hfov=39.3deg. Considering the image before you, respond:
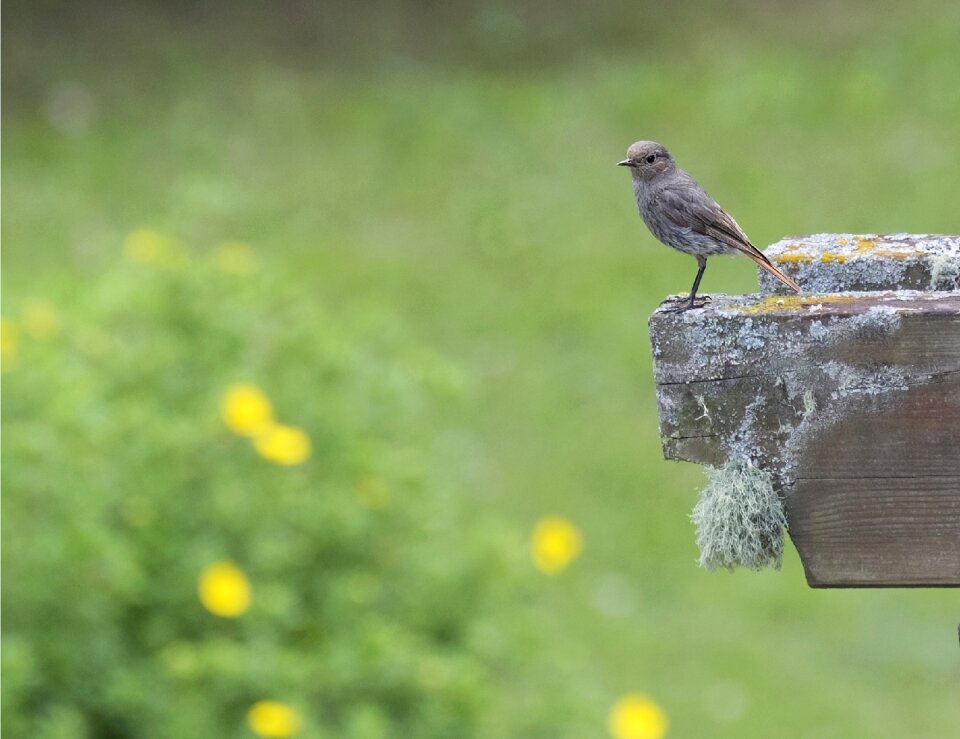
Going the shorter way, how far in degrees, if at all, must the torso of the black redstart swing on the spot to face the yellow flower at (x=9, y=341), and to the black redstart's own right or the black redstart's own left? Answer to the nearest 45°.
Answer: approximately 45° to the black redstart's own right

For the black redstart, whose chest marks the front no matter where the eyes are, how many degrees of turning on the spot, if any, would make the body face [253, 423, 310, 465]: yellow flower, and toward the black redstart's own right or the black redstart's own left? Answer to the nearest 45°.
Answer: approximately 45° to the black redstart's own right

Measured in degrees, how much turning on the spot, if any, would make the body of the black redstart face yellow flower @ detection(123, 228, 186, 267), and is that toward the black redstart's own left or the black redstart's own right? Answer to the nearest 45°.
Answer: approximately 45° to the black redstart's own right

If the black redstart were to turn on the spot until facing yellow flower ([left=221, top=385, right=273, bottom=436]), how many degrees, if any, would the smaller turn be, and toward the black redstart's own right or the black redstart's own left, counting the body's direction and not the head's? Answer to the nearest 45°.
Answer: approximately 45° to the black redstart's own right

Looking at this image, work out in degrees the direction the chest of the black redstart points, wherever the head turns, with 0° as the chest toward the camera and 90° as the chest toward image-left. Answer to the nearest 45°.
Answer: approximately 90°

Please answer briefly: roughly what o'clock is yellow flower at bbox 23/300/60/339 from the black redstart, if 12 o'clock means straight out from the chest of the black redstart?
The yellow flower is roughly at 1 o'clock from the black redstart.
